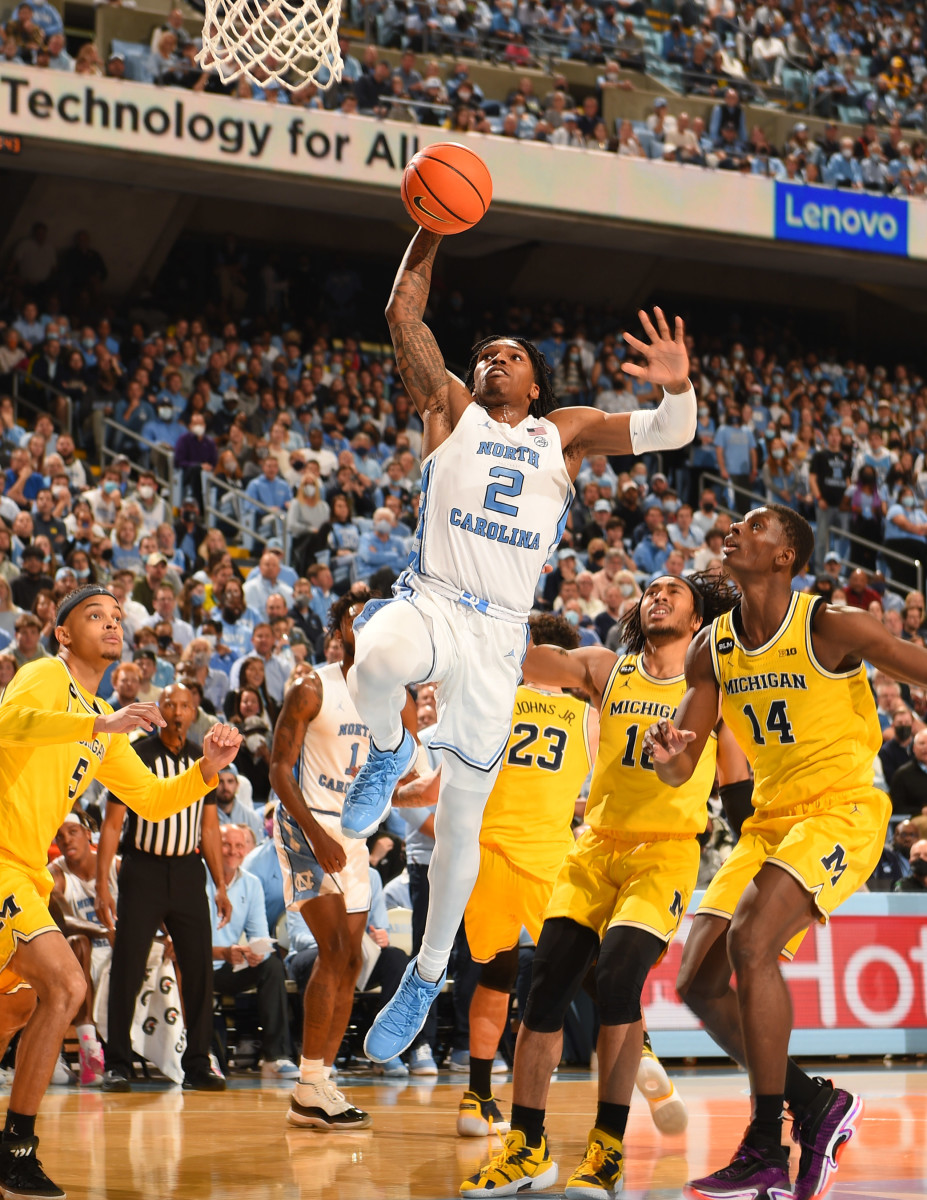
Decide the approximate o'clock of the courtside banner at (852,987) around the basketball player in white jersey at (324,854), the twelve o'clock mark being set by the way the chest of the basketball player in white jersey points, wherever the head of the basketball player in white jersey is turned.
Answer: The courtside banner is roughly at 9 o'clock from the basketball player in white jersey.

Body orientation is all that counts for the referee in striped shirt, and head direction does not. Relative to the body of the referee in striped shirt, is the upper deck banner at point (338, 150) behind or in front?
behind

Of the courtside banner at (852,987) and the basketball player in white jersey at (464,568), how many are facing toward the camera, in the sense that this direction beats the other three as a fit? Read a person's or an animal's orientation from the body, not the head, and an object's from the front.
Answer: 2

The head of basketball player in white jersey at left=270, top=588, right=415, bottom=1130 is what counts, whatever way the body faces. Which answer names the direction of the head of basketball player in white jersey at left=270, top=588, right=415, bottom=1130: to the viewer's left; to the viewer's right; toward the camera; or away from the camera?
to the viewer's right

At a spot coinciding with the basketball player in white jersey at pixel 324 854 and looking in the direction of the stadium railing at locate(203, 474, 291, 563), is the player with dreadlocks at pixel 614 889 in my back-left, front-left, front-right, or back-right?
back-right

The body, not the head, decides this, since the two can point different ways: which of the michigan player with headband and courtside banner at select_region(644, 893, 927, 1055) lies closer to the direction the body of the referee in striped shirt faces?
the michigan player with headband

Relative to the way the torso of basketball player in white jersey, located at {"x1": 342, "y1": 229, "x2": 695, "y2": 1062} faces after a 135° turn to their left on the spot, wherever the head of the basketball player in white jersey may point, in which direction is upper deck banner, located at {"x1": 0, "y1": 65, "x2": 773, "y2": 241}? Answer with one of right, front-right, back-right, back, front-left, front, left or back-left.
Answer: front-left

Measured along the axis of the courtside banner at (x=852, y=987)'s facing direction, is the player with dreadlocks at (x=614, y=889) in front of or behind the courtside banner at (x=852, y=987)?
in front
